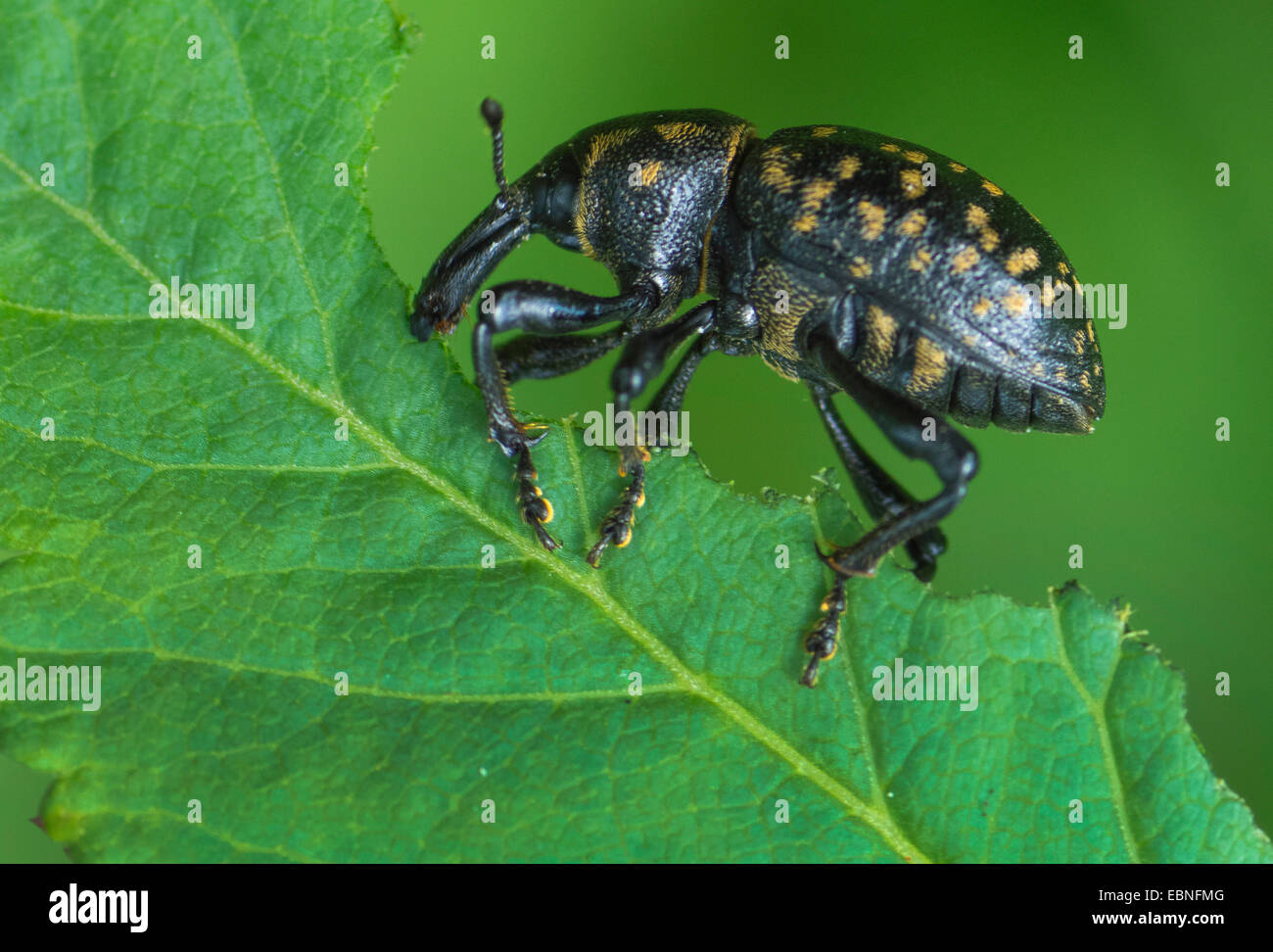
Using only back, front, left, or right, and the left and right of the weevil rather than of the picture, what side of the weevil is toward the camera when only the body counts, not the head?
left
